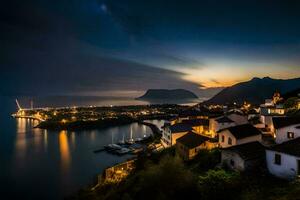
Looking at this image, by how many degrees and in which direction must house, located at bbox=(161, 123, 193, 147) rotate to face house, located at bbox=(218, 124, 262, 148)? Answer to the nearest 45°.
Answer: approximately 90° to its left

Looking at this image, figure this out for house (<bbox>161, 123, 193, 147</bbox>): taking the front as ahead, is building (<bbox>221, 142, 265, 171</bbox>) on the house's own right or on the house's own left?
on the house's own left

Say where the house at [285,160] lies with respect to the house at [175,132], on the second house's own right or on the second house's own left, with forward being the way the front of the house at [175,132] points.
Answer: on the second house's own left

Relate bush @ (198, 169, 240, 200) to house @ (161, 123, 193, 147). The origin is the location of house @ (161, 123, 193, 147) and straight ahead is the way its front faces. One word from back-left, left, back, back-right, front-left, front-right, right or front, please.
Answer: front-left

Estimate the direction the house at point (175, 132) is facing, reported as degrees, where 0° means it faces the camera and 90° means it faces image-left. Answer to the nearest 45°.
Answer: approximately 45°

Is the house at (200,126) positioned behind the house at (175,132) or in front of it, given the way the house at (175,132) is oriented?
behind
